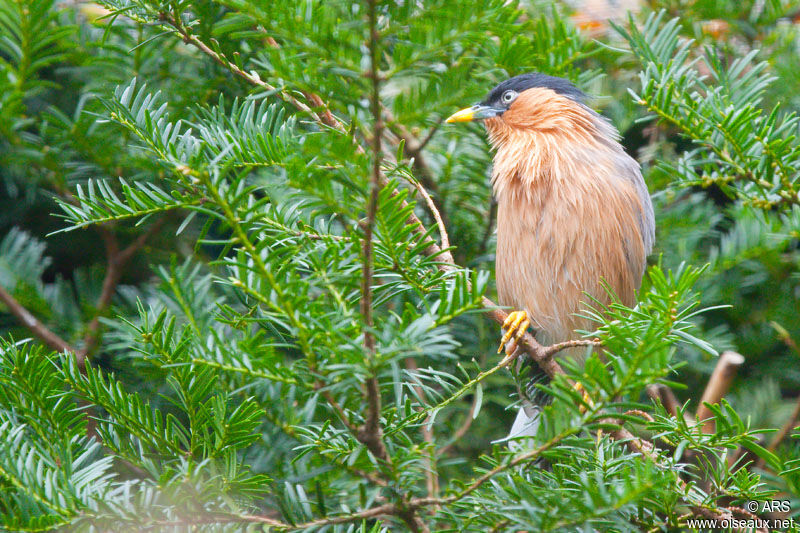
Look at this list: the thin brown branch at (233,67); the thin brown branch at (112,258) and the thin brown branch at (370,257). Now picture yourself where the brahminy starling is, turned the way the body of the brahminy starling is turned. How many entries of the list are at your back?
0

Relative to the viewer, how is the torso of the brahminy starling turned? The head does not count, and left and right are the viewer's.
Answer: facing the viewer and to the left of the viewer

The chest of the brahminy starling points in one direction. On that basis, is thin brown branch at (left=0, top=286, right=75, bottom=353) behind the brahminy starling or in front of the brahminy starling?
in front

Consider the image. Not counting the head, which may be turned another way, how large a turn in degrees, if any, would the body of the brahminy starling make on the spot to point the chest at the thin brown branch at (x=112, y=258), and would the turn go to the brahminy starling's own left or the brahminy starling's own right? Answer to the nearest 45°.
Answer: approximately 45° to the brahminy starling's own right

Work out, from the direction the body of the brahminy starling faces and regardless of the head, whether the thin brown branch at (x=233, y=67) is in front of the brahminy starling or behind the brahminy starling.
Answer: in front

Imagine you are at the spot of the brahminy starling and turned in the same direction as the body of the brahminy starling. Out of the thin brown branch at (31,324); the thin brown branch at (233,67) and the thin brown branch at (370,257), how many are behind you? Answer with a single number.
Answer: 0
